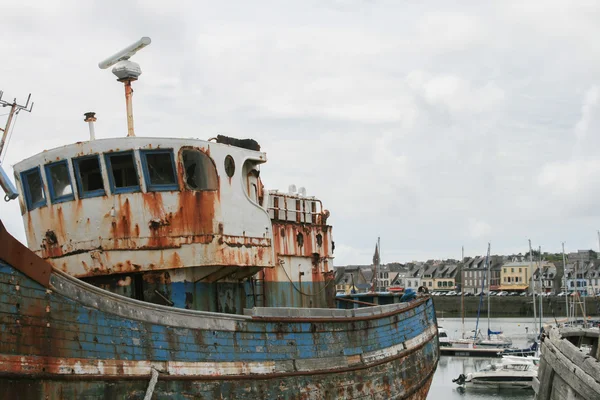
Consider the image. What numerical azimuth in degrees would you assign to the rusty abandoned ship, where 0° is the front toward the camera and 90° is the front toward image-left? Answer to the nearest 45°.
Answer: approximately 45°

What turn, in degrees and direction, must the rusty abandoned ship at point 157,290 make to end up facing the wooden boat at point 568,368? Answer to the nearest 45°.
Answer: approximately 135° to its left

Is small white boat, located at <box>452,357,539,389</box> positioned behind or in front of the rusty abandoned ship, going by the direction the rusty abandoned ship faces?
behind
